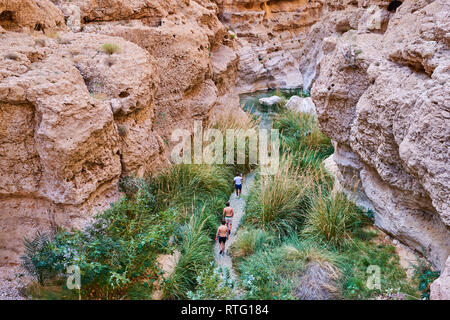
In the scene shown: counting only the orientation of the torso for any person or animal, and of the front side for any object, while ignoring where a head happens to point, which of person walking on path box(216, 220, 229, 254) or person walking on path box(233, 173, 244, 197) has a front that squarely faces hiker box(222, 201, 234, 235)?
person walking on path box(216, 220, 229, 254)

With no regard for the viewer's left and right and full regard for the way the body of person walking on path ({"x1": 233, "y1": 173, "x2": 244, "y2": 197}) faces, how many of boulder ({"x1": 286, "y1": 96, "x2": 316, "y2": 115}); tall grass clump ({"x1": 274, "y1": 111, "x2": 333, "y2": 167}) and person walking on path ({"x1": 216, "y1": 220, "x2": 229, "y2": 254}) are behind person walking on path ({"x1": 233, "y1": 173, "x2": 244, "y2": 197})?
1

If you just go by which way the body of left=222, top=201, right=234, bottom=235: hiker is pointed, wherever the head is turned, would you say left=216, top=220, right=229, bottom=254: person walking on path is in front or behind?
behind

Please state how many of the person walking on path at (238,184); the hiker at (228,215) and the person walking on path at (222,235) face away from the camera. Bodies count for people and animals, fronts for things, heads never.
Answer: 3

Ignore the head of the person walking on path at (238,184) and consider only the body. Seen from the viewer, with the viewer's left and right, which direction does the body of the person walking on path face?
facing away from the viewer

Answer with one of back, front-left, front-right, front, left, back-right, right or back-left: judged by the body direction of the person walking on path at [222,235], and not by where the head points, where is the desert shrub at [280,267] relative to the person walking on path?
back-right

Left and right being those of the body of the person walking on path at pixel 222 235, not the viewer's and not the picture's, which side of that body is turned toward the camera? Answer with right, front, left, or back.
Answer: back

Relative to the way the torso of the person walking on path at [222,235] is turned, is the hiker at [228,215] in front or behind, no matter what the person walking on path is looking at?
in front

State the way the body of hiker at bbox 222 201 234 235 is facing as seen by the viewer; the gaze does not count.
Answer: away from the camera

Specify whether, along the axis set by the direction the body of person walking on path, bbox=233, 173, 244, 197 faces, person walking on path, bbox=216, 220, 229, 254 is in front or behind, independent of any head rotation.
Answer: behind

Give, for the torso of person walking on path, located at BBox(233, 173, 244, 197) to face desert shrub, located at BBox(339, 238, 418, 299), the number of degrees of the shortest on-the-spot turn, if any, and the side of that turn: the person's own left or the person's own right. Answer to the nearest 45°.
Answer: approximately 135° to the person's own right

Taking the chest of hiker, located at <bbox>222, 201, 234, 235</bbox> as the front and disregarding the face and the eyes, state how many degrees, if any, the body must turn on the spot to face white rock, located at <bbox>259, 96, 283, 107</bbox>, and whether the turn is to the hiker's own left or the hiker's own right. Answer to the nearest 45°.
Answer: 0° — they already face it

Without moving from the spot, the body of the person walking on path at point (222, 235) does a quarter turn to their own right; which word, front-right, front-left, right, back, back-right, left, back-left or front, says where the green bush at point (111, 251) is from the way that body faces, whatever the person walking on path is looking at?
back-right
